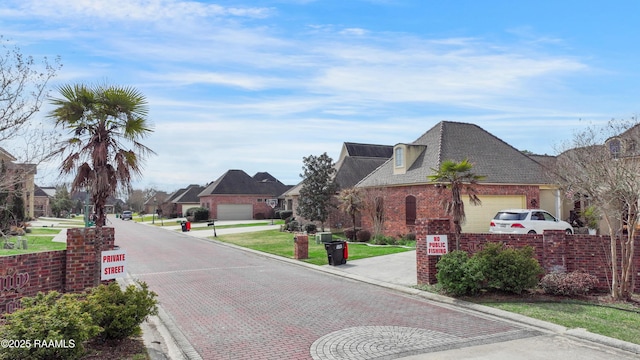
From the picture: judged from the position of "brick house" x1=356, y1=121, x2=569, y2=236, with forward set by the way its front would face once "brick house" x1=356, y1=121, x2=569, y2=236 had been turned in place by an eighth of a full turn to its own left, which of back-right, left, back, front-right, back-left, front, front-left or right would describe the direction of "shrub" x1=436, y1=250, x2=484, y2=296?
front

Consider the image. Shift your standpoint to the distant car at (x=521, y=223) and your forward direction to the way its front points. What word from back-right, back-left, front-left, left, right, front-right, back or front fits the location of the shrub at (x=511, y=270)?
back-right

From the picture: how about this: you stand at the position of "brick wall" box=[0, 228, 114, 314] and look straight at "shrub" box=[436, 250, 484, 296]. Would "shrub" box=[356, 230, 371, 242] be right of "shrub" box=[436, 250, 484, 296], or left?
left

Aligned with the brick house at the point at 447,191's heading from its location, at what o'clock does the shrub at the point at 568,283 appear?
The shrub is roughly at 10 o'clock from the brick house.

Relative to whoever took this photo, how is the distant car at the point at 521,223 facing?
facing away from the viewer and to the right of the viewer

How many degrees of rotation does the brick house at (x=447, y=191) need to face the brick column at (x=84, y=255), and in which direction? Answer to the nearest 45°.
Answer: approximately 45° to its left

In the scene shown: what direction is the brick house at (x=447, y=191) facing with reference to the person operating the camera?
facing the viewer and to the left of the viewer

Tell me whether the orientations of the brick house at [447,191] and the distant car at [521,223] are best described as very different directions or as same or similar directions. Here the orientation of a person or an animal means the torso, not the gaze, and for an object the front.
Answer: very different directions

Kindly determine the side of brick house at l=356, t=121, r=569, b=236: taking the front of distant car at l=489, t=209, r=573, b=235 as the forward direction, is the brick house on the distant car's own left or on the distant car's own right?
on the distant car's own left

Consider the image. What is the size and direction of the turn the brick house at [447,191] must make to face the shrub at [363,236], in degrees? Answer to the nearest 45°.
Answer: approximately 45° to its right
